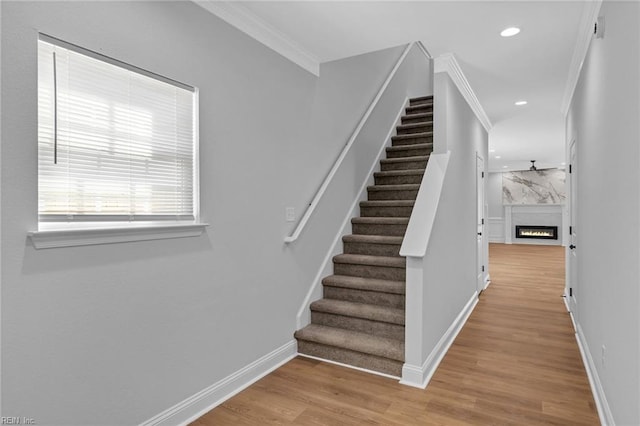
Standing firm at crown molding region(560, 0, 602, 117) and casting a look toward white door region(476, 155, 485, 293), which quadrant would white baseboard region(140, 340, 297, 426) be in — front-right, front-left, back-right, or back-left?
back-left

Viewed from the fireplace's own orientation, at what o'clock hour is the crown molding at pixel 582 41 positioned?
The crown molding is roughly at 12 o'clock from the fireplace.

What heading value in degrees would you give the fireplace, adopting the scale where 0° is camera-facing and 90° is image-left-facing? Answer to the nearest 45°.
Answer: approximately 0°

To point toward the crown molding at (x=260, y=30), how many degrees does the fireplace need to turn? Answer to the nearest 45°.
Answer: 0° — it already faces it

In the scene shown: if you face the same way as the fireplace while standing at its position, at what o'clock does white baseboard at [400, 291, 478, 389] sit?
The white baseboard is roughly at 12 o'clock from the fireplace.

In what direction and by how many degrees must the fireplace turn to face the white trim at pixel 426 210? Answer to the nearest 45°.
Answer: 0° — it already faces it

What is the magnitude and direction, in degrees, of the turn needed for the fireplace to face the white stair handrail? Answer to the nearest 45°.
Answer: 0° — it already faces it

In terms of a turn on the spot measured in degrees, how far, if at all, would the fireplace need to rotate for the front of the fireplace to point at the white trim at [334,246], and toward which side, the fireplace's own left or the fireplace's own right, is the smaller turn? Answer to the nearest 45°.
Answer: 0° — it already faces it

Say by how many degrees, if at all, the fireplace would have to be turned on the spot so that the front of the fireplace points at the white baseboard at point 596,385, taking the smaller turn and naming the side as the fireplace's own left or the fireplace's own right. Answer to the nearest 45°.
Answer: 0° — it already faces it
